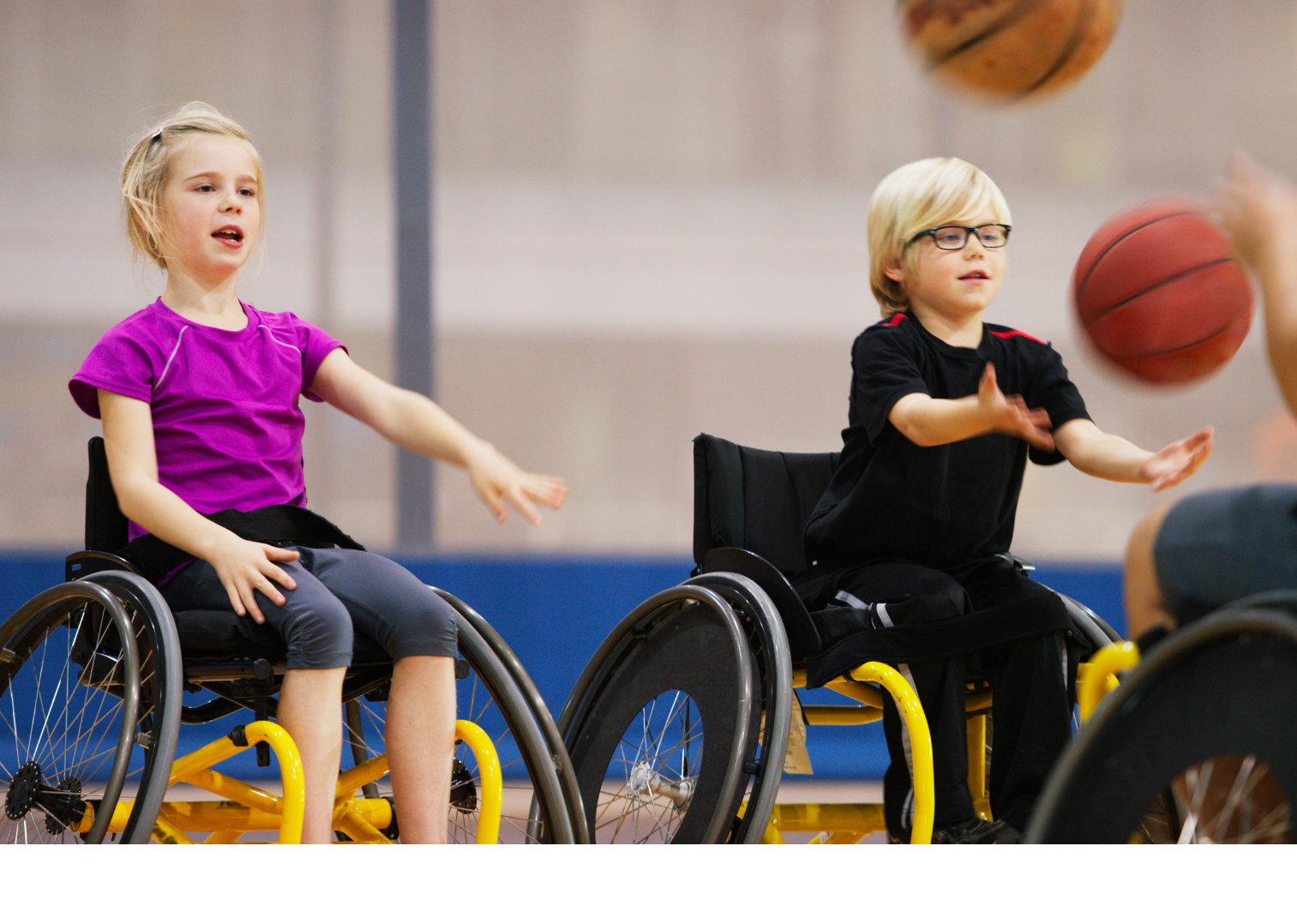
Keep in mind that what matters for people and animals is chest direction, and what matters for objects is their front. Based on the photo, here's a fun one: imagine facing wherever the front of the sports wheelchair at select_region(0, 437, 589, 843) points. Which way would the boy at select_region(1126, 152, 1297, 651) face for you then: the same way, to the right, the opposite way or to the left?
the opposite way

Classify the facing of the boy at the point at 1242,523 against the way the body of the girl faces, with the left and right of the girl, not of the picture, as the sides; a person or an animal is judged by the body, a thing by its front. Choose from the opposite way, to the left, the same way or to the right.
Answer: the opposite way

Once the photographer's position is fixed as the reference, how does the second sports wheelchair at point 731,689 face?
facing the viewer and to the right of the viewer

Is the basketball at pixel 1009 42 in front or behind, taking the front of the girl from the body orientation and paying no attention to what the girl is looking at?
in front

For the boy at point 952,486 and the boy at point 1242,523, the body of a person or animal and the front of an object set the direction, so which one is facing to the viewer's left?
the boy at point 1242,523

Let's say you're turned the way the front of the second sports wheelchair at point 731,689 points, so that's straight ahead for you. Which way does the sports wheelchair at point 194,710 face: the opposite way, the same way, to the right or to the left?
the same way

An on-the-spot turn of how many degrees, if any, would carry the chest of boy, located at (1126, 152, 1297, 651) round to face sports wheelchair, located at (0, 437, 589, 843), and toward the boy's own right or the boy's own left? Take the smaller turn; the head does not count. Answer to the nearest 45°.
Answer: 0° — they already face it

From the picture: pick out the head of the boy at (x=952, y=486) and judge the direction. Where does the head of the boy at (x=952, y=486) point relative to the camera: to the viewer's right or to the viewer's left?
to the viewer's right

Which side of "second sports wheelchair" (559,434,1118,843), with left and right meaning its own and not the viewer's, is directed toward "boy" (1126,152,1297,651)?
front

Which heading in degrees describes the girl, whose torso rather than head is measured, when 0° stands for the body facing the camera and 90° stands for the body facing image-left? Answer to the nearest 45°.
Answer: approximately 315°

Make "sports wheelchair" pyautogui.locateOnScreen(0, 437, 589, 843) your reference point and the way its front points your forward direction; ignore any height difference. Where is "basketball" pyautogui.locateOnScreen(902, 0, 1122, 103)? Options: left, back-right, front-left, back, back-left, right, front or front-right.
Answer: front-left

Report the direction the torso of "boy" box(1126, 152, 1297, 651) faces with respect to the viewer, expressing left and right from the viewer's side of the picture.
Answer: facing to the left of the viewer

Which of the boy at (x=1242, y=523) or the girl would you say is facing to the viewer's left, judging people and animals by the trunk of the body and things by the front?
the boy

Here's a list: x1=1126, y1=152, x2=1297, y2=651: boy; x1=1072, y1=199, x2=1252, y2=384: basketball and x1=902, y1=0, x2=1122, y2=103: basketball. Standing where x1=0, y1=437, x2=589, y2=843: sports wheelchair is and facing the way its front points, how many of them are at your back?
0

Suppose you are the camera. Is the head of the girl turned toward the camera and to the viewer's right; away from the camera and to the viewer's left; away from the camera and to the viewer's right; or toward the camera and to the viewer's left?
toward the camera and to the viewer's right
